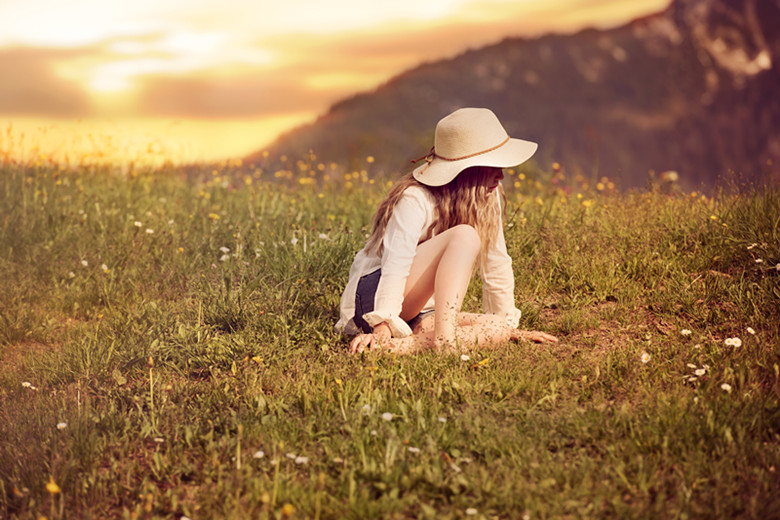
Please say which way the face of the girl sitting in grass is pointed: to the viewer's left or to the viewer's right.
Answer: to the viewer's right

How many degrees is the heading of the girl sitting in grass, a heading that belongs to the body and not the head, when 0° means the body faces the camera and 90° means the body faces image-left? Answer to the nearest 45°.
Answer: approximately 315°
